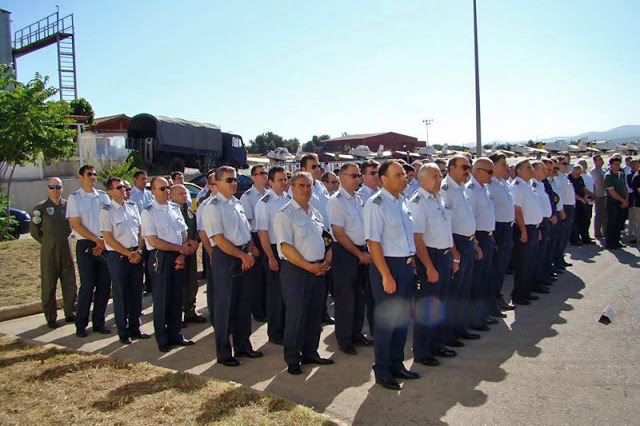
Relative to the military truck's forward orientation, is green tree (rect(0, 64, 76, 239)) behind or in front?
behind

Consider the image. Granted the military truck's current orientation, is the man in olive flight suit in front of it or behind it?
behind

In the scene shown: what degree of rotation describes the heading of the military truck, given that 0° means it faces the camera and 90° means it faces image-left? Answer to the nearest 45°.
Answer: approximately 225°
